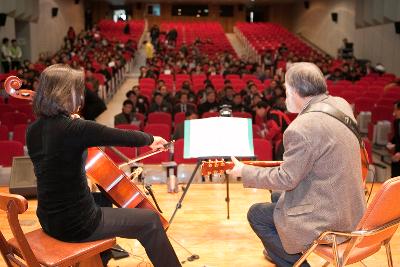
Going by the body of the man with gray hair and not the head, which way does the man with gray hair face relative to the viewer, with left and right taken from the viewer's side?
facing away from the viewer and to the left of the viewer

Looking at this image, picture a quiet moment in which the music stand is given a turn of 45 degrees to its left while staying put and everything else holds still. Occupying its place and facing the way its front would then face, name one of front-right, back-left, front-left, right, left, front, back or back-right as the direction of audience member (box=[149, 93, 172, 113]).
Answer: back-left

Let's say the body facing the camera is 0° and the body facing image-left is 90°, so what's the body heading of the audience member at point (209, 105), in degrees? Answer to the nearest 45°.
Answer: approximately 0°

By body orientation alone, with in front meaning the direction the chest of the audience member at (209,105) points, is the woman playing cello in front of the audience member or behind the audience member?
in front

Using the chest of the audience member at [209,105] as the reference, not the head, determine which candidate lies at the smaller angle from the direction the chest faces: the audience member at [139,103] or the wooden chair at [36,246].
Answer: the wooden chair

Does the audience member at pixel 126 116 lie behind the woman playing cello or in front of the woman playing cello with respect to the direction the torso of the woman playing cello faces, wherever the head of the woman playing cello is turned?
in front

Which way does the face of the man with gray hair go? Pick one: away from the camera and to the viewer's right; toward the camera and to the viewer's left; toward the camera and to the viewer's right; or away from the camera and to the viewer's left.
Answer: away from the camera and to the viewer's left

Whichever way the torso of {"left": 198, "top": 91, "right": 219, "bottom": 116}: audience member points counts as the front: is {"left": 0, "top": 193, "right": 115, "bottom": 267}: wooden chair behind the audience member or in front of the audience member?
in front

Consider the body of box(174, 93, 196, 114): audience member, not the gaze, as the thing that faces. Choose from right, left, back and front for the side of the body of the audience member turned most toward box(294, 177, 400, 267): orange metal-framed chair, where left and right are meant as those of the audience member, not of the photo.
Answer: front

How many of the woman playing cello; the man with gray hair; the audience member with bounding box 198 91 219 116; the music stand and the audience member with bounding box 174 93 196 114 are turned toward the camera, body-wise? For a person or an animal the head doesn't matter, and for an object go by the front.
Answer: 3

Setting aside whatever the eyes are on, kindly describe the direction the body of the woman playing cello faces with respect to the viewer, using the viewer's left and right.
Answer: facing away from the viewer and to the right of the viewer

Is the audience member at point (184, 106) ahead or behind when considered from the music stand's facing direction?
behind

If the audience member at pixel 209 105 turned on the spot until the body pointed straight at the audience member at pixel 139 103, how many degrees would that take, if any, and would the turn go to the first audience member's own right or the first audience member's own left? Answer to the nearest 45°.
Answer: approximately 90° to the first audience member's own right
